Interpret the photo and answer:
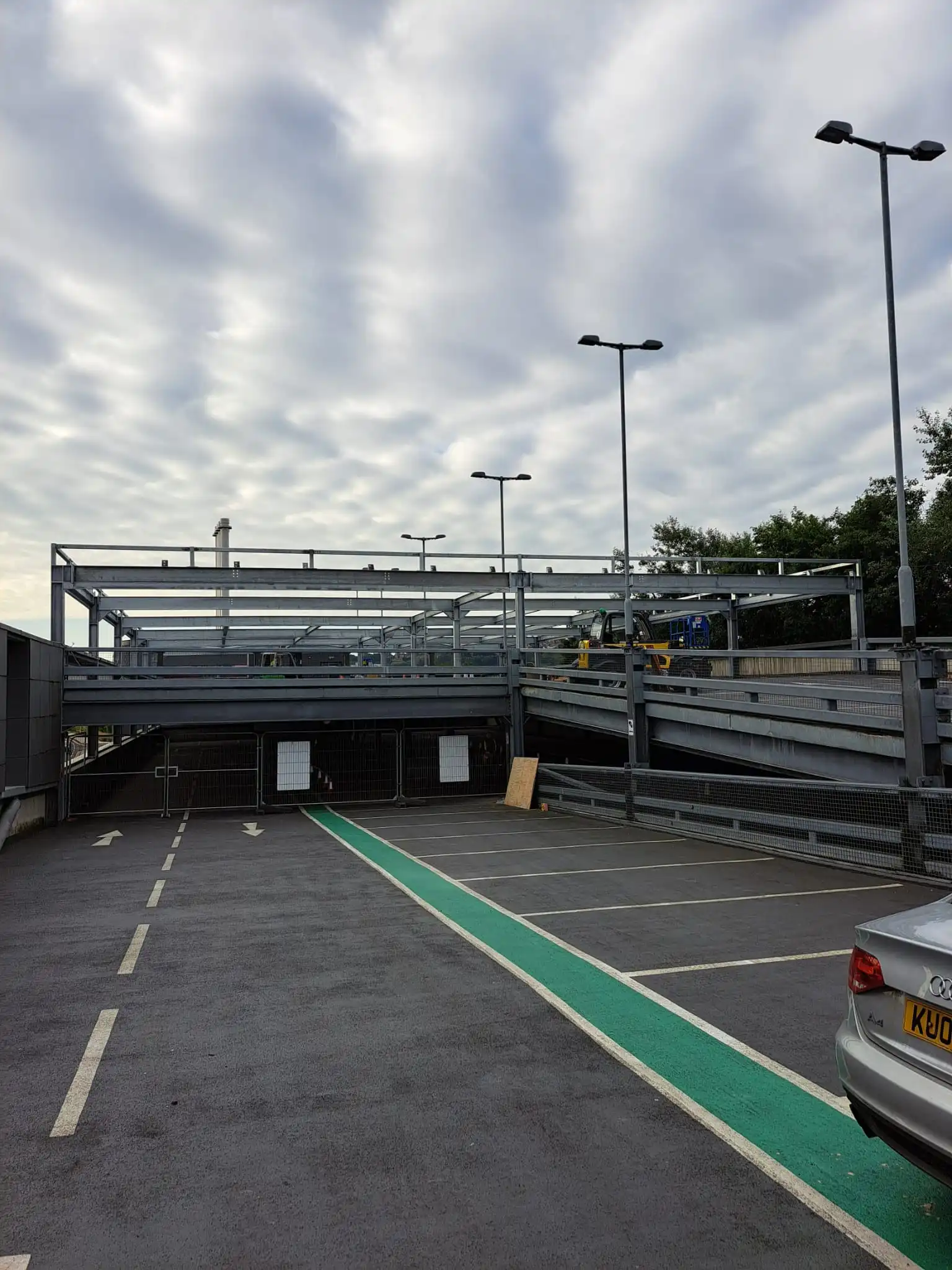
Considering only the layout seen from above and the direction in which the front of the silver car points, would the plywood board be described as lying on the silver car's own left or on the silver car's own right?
on the silver car's own left

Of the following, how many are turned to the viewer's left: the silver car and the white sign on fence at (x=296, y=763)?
0

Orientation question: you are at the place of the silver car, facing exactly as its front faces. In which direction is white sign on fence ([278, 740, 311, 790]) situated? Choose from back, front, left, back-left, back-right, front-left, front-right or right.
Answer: left

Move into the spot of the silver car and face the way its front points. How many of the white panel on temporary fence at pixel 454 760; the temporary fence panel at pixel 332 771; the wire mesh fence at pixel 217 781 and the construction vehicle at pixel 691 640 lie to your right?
0

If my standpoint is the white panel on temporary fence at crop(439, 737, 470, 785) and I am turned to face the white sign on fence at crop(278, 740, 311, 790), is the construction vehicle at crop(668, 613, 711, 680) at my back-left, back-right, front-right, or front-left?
back-right

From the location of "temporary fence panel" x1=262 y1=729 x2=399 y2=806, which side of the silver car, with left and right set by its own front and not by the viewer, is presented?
left

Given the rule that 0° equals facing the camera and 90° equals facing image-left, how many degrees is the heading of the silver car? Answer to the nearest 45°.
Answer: approximately 225°

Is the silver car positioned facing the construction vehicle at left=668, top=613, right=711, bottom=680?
no

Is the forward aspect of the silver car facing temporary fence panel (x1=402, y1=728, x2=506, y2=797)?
no

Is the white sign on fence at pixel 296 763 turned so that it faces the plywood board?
no

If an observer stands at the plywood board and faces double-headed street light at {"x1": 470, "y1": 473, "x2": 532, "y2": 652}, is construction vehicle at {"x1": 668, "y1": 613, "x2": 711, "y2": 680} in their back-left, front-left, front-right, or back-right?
front-right
